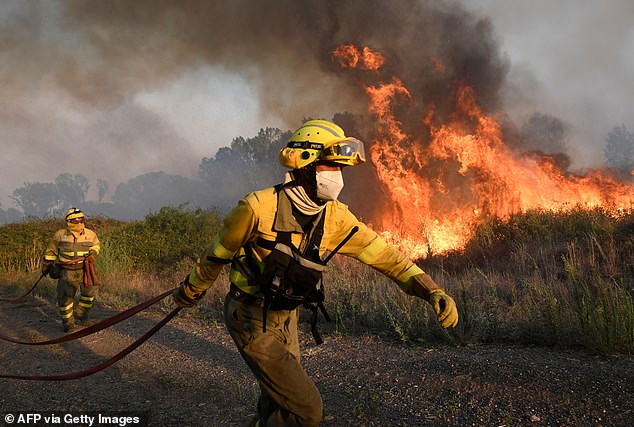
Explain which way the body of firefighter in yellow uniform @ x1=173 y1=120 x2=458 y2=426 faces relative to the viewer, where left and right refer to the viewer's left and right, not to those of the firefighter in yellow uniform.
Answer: facing the viewer and to the right of the viewer

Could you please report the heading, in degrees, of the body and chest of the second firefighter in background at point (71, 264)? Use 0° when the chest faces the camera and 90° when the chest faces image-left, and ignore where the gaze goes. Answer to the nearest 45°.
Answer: approximately 0°

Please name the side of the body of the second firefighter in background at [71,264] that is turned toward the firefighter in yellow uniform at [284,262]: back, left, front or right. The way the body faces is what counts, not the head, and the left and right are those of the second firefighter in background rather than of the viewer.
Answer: front

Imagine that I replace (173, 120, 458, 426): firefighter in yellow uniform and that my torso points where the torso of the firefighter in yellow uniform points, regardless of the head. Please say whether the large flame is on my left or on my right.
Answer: on my left

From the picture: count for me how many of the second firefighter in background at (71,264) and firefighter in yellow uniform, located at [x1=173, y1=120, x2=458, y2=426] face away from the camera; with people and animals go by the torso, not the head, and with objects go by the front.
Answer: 0
